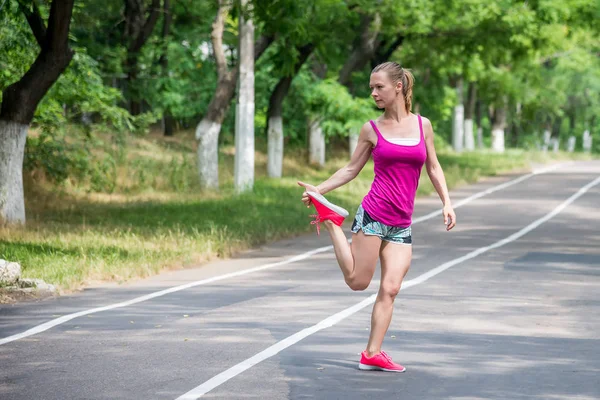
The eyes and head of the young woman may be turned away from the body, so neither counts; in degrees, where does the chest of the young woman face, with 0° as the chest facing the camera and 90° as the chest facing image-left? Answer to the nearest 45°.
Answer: approximately 315°
